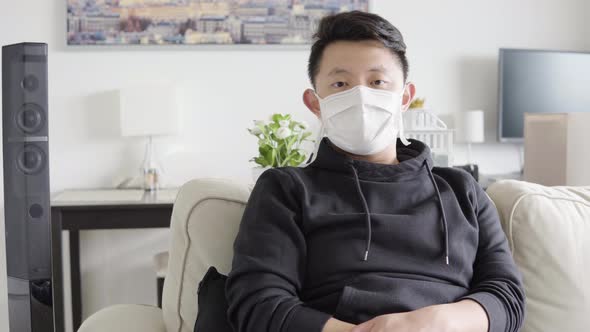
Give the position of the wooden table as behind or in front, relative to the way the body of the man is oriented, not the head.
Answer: behind

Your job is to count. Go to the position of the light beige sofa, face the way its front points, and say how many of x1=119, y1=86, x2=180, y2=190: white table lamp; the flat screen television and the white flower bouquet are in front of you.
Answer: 0

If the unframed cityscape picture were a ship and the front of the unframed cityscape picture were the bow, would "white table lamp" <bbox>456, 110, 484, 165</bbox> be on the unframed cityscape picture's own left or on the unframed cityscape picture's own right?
on the unframed cityscape picture's own left

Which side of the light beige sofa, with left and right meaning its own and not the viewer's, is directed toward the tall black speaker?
right

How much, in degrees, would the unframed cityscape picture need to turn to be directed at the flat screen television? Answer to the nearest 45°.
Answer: approximately 90° to its left

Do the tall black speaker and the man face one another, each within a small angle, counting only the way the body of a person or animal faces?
no

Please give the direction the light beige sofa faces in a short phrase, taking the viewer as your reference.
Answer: facing the viewer

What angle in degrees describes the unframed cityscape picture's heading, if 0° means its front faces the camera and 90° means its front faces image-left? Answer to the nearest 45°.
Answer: approximately 0°

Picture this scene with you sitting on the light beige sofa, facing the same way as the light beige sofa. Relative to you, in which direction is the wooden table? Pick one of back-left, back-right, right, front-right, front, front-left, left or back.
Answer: back-right

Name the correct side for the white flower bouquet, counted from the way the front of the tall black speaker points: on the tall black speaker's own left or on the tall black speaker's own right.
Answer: on the tall black speaker's own left

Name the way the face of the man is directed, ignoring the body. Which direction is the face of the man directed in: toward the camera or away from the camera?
toward the camera

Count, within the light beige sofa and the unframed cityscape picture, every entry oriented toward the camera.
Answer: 2

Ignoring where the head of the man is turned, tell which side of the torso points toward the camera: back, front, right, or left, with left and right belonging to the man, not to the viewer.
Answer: front

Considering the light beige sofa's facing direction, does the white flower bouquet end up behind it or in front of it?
behind

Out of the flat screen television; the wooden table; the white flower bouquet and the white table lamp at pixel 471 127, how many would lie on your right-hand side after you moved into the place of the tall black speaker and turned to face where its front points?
0

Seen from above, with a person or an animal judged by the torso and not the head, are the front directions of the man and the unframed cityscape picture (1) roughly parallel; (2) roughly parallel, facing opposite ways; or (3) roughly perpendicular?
roughly parallel
